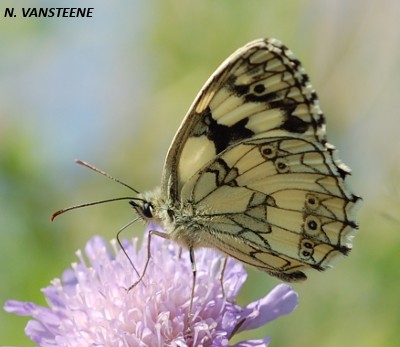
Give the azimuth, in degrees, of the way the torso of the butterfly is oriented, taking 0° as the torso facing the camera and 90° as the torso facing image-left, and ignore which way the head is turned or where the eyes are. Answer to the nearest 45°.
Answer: approximately 90°
